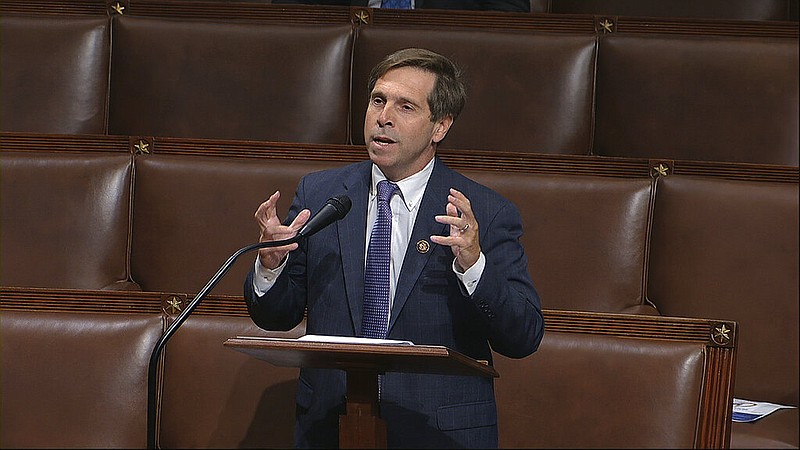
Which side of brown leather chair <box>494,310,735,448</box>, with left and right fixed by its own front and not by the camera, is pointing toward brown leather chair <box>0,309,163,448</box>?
right

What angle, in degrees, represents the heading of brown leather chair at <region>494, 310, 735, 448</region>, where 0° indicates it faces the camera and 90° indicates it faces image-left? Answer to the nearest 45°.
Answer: approximately 0°

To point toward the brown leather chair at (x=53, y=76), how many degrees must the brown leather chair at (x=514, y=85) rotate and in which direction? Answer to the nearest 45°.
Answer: approximately 90° to its right

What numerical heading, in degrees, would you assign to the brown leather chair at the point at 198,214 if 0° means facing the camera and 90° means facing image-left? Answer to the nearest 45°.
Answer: approximately 0°

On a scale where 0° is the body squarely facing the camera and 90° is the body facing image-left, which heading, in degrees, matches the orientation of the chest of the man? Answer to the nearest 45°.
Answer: approximately 45°
